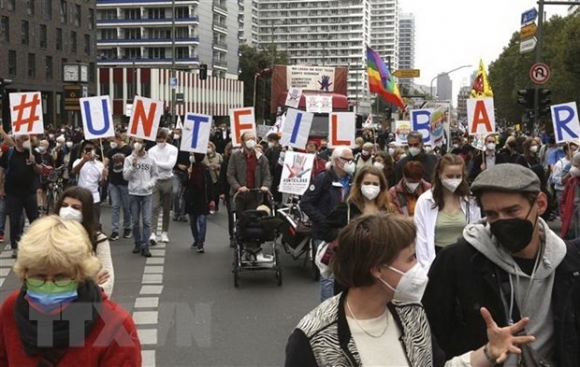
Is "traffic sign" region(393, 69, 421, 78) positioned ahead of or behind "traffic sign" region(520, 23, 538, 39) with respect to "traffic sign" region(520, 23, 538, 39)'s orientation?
behind

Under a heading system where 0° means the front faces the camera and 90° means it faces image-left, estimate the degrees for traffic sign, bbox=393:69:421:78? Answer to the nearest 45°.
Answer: approximately 0°

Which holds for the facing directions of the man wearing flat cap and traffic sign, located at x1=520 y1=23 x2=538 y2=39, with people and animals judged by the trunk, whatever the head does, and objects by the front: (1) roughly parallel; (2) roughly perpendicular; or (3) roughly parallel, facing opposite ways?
roughly parallel

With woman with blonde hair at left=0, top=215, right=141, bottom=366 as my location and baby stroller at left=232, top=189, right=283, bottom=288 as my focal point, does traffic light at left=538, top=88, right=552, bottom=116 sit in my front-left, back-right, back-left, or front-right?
front-right

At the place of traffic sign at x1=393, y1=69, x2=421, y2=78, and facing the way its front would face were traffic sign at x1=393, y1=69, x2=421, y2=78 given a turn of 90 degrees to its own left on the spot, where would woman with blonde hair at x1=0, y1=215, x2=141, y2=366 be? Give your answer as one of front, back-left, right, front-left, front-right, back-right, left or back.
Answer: right

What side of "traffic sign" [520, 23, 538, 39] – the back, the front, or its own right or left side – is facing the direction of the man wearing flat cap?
front

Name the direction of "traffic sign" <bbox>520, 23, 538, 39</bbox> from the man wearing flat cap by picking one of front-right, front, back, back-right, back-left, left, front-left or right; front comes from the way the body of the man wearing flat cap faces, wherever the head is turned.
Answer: back

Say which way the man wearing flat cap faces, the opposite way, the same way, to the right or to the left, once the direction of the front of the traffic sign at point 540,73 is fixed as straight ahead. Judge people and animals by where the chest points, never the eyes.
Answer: the same way

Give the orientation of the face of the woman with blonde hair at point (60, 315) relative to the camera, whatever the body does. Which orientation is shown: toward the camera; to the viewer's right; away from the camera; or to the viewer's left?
toward the camera

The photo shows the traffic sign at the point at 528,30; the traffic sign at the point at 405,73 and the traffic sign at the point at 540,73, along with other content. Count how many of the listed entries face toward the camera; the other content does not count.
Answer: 3

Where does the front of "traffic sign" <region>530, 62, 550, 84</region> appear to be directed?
toward the camera

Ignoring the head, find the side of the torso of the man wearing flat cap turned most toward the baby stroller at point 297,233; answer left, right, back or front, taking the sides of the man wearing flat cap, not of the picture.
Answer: back

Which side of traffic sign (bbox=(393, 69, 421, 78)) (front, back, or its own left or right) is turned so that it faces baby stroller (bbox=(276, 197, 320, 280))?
front

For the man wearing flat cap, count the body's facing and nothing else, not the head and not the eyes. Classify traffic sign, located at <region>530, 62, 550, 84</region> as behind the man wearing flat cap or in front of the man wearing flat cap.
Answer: behind

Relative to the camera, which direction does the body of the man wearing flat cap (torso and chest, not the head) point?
toward the camera

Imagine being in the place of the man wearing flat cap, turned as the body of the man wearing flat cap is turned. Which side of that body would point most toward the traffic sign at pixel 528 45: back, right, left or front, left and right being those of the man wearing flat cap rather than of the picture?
back

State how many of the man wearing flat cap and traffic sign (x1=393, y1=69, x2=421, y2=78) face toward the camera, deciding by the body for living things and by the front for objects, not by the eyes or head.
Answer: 2

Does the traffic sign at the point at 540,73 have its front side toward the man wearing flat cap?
yes

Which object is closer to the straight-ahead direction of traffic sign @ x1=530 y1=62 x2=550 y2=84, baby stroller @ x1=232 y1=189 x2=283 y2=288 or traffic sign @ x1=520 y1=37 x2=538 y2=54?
the baby stroller

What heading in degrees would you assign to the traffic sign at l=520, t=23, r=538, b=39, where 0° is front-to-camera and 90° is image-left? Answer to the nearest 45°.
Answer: approximately 0°

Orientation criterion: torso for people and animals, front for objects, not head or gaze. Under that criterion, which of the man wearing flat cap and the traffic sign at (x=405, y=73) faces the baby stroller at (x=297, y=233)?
the traffic sign
